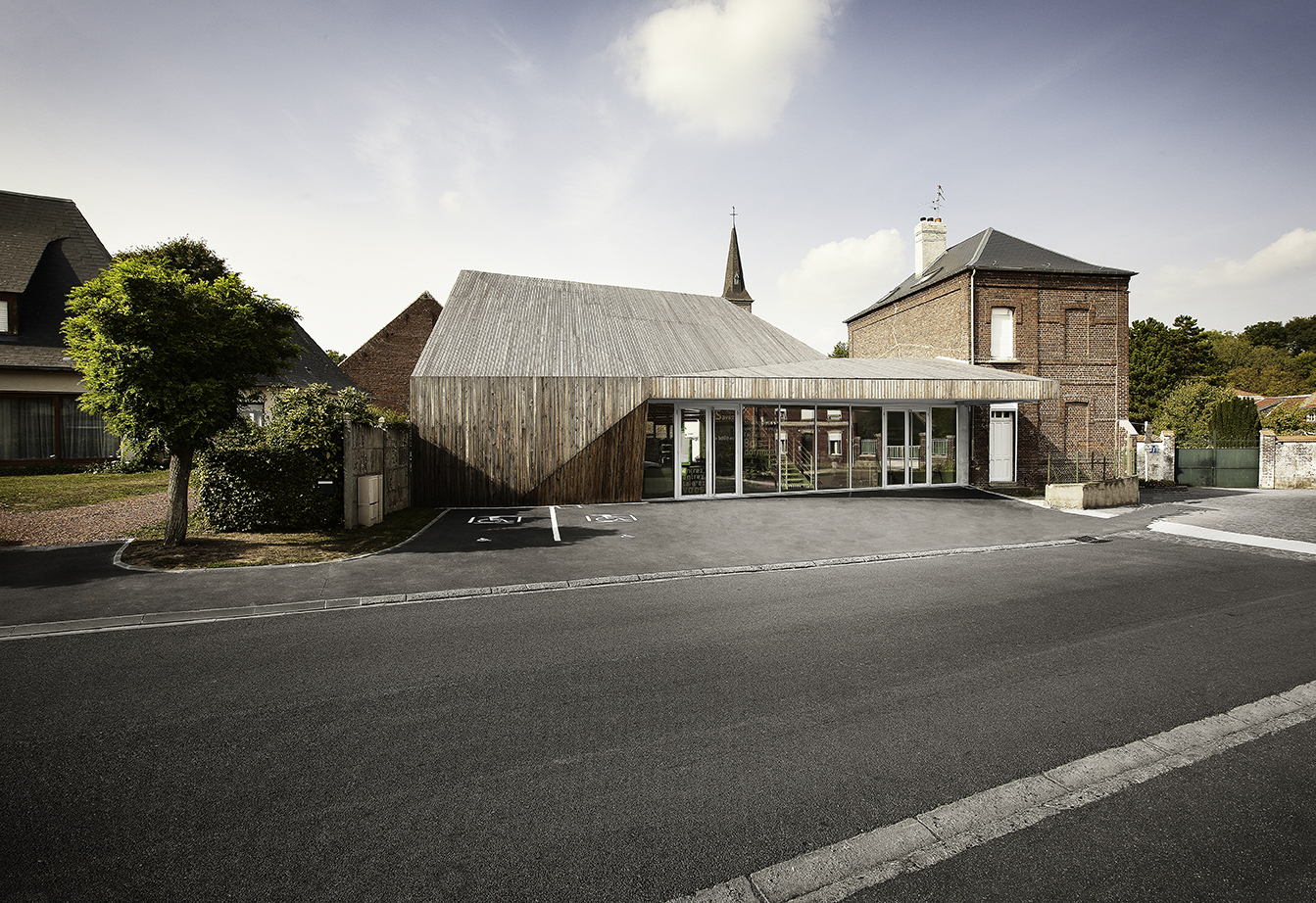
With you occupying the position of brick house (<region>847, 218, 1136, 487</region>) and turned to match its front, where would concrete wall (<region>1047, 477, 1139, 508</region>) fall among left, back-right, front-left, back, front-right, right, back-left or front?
front

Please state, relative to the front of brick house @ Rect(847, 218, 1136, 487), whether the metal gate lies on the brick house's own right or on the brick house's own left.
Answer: on the brick house's own left

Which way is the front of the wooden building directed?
toward the camera

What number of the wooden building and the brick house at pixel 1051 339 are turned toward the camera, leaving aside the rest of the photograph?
2

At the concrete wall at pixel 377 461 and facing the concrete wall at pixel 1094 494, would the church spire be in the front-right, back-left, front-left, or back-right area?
front-left

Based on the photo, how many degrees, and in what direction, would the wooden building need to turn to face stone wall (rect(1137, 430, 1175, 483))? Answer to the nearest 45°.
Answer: approximately 135° to its left

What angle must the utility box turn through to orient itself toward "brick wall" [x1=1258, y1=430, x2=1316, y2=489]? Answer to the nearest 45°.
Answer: approximately 45° to its left

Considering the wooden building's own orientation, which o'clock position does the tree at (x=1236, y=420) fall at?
The tree is roughly at 8 o'clock from the wooden building.

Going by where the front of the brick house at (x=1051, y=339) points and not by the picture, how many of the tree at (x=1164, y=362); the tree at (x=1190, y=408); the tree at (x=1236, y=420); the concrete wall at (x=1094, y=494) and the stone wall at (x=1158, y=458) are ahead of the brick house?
1

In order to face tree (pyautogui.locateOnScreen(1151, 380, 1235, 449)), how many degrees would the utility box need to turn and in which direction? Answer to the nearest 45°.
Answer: approximately 45° to its left

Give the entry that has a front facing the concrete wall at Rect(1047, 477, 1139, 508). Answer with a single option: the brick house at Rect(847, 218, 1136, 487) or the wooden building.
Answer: the brick house

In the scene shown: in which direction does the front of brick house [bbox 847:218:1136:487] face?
toward the camera

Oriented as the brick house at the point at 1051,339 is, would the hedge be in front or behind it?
in front

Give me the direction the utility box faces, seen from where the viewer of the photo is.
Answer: facing the viewer and to the right of the viewer

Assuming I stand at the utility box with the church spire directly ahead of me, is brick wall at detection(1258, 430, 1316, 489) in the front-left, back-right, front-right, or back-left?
front-right

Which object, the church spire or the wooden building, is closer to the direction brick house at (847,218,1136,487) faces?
the wooden building

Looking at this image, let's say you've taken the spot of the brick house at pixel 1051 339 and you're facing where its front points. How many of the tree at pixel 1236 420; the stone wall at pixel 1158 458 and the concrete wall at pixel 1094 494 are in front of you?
1

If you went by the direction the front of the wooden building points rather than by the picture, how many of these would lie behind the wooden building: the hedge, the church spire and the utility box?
1
